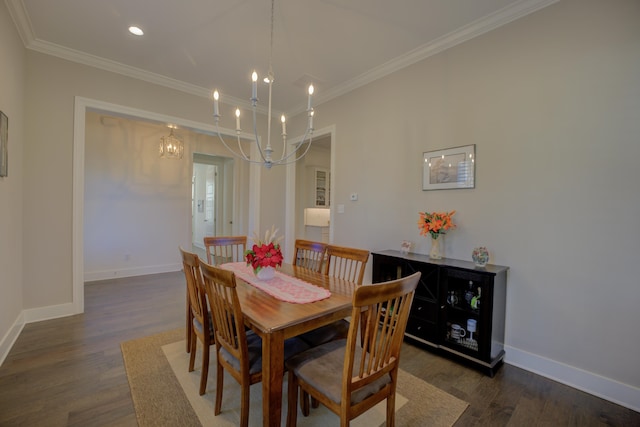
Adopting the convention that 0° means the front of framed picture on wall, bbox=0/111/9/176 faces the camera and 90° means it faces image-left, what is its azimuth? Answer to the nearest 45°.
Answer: approximately 270°

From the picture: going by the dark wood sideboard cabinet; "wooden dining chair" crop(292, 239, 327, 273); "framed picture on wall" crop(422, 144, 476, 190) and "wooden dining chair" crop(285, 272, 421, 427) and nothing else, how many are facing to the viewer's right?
0

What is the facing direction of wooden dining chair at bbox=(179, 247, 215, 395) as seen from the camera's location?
facing away from the viewer and to the right of the viewer

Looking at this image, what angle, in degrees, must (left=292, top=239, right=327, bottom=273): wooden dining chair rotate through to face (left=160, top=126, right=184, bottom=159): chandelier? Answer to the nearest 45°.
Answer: approximately 90° to its right

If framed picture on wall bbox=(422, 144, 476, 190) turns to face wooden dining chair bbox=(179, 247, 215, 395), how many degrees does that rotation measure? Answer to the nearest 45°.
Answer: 0° — it already faces it

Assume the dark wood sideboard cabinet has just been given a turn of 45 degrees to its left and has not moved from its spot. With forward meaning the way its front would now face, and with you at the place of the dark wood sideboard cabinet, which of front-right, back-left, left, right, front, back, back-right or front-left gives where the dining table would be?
front-right

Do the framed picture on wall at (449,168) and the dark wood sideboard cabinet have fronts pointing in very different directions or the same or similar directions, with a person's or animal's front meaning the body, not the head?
same or similar directions

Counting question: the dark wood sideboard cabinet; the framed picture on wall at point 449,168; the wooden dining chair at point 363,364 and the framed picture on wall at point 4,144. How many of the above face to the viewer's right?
1

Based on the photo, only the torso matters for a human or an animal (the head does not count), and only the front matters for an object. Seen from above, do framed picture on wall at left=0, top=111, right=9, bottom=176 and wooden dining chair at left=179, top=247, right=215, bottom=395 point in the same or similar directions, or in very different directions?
same or similar directions

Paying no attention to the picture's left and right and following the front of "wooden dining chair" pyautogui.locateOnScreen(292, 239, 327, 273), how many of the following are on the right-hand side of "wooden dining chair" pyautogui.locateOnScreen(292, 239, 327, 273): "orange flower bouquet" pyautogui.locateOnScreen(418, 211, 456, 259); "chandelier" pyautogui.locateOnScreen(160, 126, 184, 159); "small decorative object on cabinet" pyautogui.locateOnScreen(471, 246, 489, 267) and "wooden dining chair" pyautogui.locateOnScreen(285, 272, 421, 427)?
1

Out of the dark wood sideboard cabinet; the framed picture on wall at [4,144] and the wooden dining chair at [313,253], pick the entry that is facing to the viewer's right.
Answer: the framed picture on wall

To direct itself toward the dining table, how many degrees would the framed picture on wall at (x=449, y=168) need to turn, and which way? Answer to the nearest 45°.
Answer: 0° — it already faces it

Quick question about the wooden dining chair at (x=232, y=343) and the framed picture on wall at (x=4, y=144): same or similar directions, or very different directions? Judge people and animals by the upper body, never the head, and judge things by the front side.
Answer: same or similar directions
